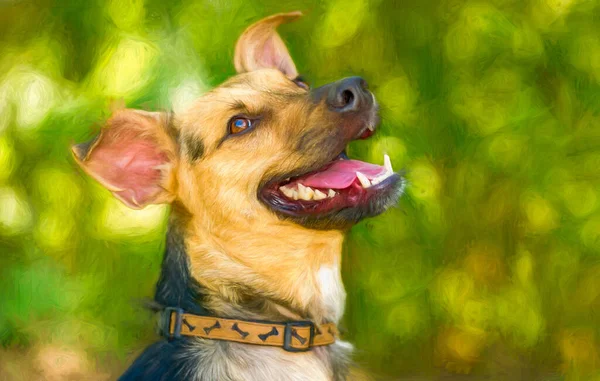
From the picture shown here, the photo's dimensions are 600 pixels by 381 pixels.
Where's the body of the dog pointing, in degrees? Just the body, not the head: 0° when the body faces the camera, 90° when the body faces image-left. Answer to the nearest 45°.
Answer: approximately 315°
